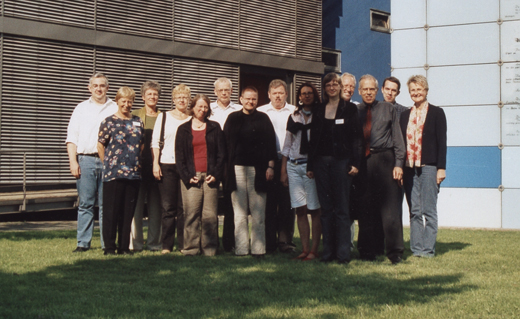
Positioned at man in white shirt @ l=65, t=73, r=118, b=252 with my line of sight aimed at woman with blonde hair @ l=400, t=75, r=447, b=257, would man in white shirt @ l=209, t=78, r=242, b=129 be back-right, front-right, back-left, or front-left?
front-left

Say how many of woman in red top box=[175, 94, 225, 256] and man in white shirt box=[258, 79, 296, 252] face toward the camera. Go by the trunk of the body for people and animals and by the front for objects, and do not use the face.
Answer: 2

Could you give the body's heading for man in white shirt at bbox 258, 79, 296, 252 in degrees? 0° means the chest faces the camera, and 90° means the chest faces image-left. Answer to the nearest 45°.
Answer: approximately 0°

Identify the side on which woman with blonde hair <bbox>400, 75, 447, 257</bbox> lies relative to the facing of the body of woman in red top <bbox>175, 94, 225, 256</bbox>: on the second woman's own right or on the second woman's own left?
on the second woman's own left

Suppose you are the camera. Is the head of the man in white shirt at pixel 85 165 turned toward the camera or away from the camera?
toward the camera

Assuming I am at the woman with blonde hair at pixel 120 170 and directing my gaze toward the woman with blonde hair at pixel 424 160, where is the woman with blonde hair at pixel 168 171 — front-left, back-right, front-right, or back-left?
front-left

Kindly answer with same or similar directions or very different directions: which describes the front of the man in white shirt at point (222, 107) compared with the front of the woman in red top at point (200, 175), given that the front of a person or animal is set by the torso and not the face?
same or similar directions

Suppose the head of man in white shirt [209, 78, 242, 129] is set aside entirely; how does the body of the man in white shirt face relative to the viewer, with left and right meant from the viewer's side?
facing the viewer

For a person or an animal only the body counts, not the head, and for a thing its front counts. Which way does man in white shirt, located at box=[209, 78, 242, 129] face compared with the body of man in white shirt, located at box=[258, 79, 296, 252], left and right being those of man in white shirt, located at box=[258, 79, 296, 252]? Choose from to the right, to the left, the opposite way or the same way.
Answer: the same way

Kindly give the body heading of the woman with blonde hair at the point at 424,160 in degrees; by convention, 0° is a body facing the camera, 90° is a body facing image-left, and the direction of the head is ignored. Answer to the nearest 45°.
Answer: approximately 45°

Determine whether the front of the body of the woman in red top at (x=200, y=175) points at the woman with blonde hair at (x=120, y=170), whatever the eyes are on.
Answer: no

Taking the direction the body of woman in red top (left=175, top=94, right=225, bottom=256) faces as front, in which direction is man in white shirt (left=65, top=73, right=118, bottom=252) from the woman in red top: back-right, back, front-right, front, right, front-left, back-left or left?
right

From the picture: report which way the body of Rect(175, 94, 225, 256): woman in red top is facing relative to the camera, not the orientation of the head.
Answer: toward the camera

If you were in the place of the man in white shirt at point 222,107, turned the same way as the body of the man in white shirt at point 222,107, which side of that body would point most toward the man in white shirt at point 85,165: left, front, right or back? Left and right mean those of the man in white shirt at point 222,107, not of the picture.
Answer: right

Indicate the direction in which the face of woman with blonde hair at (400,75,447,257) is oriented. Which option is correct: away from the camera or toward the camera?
toward the camera
